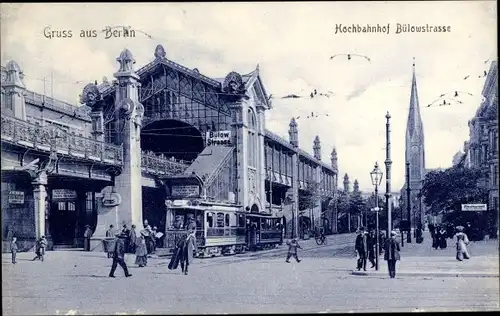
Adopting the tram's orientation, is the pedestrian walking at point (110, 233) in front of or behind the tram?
in front

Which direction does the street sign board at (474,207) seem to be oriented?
toward the camera

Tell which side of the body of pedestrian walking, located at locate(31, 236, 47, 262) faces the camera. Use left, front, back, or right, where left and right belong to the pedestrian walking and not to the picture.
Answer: right

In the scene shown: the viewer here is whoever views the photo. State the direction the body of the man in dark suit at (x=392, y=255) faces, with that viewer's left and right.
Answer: facing the viewer

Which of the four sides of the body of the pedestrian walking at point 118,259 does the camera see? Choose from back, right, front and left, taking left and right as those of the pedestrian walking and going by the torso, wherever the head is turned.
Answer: right

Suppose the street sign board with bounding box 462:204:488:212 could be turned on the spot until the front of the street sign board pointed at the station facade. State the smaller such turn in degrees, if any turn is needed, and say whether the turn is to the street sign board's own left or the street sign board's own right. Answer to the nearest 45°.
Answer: approximately 90° to the street sign board's own right
